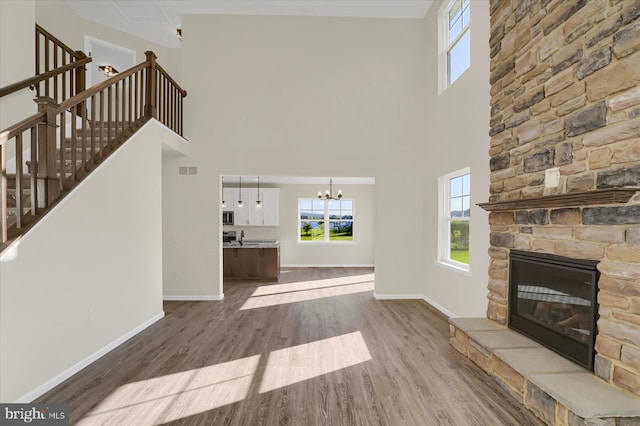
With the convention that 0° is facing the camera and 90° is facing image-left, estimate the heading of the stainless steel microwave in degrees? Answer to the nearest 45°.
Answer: approximately 0°

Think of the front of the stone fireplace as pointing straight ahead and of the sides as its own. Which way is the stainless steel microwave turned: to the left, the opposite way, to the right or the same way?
to the left

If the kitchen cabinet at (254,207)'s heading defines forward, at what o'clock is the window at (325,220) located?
The window is roughly at 9 o'clock from the kitchen cabinet.

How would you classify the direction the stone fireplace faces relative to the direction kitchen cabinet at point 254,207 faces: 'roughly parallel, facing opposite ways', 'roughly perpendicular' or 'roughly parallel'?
roughly perpendicular

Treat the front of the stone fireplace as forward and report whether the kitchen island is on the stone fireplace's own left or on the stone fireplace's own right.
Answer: on the stone fireplace's own right

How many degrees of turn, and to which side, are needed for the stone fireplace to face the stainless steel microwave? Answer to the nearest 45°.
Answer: approximately 90° to its right
